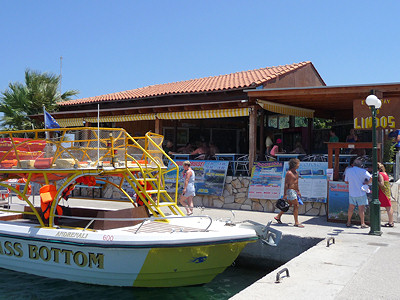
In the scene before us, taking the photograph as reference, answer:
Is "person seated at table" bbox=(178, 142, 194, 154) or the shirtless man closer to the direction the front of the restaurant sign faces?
the shirtless man

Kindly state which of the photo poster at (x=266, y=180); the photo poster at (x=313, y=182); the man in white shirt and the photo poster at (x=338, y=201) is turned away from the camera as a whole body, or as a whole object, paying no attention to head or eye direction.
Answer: the man in white shirt

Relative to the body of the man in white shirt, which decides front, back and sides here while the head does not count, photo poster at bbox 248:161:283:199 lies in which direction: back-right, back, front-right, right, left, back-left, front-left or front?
front-left

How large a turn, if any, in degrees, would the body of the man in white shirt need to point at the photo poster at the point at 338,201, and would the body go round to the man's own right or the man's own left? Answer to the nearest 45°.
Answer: approximately 45° to the man's own left

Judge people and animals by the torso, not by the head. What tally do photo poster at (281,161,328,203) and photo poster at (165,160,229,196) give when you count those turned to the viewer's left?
0

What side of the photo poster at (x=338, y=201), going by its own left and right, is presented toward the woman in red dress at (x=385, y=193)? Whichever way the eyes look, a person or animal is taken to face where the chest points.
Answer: left

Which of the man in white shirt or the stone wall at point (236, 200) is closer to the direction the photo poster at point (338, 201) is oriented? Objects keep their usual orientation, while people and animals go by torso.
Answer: the man in white shirt

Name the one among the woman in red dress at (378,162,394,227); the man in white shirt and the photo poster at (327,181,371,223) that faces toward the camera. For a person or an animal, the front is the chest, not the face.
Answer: the photo poster

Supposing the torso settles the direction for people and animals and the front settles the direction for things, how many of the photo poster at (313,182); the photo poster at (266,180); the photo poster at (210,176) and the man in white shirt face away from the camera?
1

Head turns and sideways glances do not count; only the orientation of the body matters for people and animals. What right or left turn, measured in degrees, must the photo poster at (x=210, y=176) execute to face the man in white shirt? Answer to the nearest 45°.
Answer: approximately 45° to its left

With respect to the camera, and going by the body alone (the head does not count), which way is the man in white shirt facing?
away from the camera
